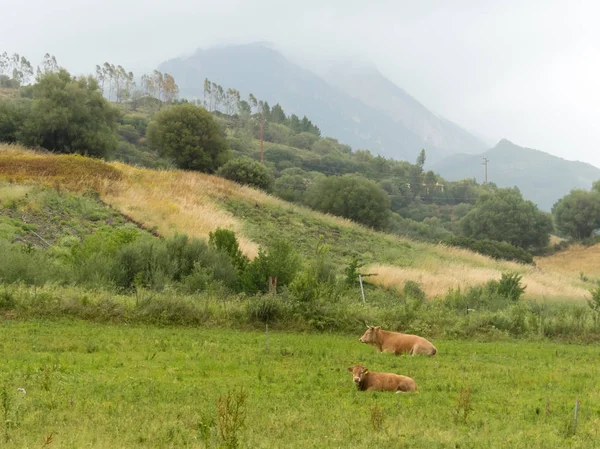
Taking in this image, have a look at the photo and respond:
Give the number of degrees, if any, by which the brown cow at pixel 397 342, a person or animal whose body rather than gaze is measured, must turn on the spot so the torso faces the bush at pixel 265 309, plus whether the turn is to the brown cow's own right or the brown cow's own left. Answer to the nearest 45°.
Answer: approximately 45° to the brown cow's own right

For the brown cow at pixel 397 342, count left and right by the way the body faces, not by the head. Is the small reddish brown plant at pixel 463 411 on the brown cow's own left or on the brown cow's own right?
on the brown cow's own left

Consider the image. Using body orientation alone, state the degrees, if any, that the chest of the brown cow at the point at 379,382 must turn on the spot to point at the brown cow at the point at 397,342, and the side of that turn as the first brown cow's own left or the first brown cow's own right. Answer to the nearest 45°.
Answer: approximately 90° to the first brown cow's own right

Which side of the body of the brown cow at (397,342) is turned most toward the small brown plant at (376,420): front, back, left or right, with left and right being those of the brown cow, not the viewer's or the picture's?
left

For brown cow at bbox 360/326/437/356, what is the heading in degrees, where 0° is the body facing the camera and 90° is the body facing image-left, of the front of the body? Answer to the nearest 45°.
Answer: approximately 90°

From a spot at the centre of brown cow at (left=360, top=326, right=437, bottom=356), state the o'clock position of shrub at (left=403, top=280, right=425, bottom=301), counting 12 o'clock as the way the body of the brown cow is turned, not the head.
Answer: The shrub is roughly at 3 o'clock from the brown cow.

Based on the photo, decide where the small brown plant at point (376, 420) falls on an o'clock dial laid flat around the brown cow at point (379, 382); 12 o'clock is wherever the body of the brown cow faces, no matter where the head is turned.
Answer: The small brown plant is roughly at 9 o'clock from the brown cow.

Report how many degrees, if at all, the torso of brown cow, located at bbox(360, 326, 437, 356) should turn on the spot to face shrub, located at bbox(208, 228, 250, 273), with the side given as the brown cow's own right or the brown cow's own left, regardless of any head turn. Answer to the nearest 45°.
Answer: approximately 45° to the brown cow's own right

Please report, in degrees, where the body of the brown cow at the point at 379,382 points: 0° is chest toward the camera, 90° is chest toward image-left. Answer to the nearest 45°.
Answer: approximately 90°

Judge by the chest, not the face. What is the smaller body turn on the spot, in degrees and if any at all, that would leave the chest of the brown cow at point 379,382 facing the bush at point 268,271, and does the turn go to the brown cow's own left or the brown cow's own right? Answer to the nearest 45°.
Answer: approximately 90° to the brown cow's own right

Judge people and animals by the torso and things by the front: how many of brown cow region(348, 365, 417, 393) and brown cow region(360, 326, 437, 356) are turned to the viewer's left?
2

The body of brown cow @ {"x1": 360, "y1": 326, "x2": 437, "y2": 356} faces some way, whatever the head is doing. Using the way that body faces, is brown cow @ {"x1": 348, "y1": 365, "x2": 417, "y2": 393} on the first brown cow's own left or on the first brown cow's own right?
on the first brown cow's own left
